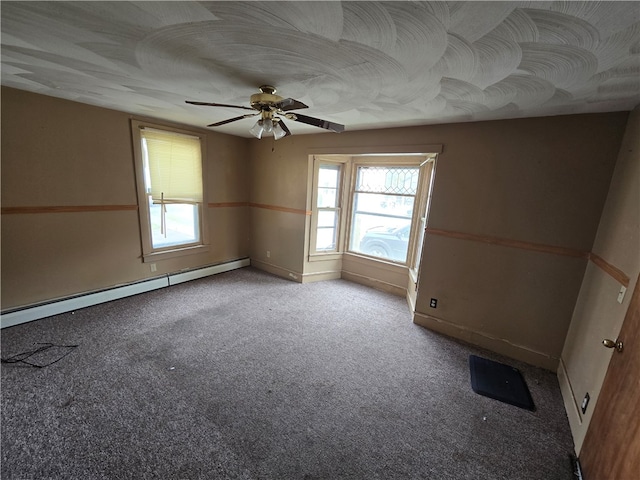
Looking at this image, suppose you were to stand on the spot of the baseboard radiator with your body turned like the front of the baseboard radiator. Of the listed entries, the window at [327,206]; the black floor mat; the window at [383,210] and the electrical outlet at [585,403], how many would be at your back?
0

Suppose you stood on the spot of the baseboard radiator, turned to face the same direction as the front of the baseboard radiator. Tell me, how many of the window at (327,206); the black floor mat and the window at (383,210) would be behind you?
0

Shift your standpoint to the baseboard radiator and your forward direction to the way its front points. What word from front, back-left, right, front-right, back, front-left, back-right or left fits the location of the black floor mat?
front

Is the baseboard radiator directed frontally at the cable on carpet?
no

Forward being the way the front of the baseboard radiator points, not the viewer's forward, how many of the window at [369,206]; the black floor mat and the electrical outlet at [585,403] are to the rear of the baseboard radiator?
0

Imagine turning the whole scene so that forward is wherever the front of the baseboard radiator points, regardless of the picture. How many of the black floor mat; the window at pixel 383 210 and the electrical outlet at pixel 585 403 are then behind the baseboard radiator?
0

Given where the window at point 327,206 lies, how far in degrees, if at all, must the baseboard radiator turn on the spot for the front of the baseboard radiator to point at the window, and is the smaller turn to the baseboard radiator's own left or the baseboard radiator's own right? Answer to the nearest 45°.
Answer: approximately 45° to the baseboard radiator's own left

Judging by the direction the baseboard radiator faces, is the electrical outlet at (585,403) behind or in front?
in front

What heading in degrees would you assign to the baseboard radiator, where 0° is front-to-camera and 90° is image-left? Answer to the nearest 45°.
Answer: approximately 315°

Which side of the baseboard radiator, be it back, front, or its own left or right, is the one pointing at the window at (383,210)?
front

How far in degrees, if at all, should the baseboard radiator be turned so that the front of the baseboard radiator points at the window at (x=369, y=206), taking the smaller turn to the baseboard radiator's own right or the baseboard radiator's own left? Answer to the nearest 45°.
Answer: approximately 45° to the baseboard radiator's own left
